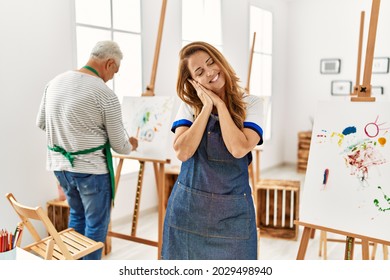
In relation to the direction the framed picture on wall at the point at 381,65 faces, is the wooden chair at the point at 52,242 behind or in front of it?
in front

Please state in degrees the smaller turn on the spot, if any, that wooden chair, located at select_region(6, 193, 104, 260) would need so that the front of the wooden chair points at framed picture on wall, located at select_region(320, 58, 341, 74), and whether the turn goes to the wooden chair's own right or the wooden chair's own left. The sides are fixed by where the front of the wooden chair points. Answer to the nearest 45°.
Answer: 0° — it already faces it

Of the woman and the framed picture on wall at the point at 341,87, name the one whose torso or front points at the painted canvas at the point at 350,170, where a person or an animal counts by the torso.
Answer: the framed picture on wall

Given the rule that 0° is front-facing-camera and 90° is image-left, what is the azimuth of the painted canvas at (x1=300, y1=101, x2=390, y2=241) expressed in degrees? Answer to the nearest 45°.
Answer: approximately 45°

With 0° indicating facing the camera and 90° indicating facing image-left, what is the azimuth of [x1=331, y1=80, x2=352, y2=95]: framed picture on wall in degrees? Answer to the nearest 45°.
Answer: approximately 0°

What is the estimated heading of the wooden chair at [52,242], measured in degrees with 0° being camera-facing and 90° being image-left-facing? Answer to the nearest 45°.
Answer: approximately 225°

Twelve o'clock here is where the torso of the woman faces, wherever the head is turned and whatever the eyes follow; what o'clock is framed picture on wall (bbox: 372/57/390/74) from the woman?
The framed picture on wall is roughly at 7 o'clock from the woman.

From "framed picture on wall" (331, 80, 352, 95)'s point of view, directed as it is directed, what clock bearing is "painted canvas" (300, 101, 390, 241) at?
The painted canvas is roughly at 12 o'clock from the framed picture on wall.

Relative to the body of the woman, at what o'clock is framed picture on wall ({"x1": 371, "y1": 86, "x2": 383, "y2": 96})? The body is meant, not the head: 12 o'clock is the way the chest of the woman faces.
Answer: The framed picture on wall is roughly at 7 o'clock from the woman.

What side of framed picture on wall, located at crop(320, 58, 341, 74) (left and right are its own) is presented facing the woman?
front
